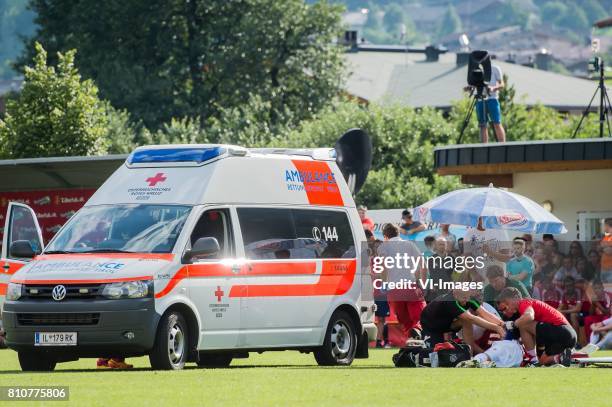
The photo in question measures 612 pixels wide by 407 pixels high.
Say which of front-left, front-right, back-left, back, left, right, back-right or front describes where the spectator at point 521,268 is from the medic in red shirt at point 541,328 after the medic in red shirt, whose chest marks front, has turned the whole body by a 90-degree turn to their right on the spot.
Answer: front

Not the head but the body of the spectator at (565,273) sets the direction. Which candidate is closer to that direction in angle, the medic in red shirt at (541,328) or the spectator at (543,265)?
the medic in red shirt

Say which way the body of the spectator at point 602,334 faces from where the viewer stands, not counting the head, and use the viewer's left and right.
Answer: facing to the left of the viewer

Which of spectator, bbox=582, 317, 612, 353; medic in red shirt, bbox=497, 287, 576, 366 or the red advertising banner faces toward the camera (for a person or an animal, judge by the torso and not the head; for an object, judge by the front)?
the red advertising banner

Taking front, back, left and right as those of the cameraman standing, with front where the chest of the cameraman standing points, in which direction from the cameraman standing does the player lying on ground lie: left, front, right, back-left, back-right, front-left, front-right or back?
front-left

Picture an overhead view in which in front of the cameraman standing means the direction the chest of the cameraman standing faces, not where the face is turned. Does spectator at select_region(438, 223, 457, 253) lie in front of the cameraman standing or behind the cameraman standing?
in front

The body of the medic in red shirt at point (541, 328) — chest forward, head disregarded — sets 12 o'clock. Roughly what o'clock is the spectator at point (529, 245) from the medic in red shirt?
The spectator is roughly at 3 o'clock from the medic in red shirt.

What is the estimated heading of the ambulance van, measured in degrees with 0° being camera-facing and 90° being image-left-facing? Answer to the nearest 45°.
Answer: approximately 45°
